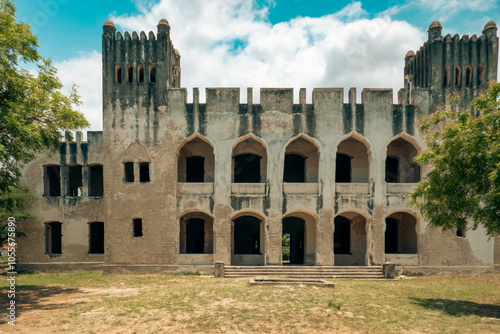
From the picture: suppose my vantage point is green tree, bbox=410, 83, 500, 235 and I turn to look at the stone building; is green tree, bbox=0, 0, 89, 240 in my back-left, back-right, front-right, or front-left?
front-left

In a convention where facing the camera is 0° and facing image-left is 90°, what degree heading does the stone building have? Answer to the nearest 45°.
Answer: approximately 0°

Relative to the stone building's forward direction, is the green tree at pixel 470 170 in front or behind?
in front
